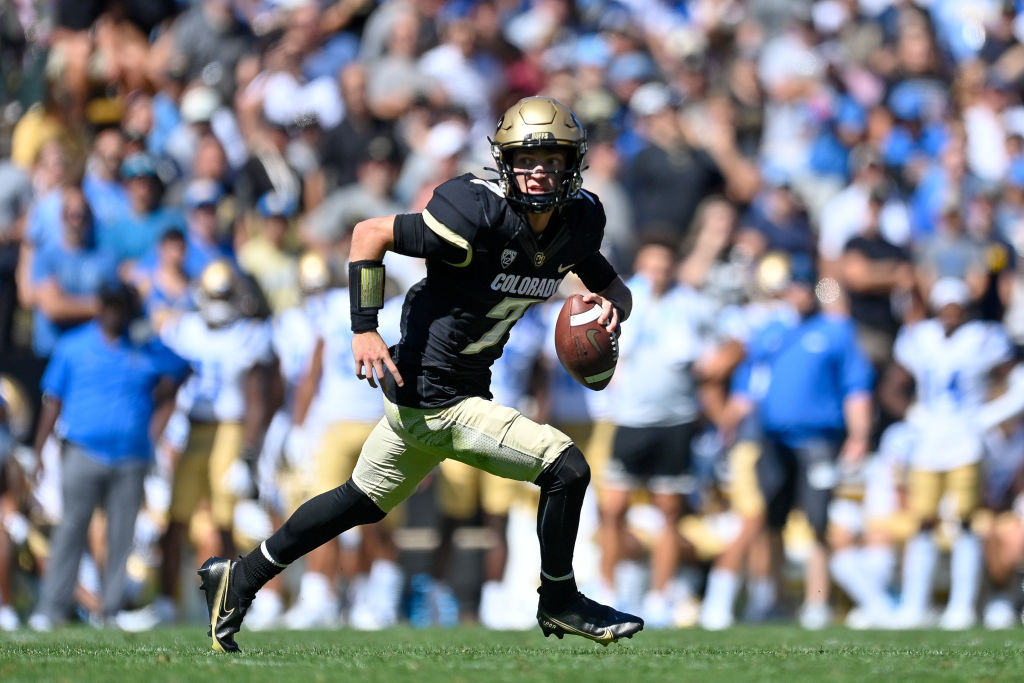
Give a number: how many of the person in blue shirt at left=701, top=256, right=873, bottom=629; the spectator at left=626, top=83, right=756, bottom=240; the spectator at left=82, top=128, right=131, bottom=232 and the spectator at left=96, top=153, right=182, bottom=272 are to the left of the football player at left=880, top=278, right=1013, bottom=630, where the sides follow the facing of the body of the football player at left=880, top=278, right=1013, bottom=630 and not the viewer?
0

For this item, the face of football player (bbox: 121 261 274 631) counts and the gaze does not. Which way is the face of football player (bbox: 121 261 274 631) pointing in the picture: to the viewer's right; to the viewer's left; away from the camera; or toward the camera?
toward the camera

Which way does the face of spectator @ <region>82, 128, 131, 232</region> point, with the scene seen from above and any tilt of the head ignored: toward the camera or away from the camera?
toward the camera

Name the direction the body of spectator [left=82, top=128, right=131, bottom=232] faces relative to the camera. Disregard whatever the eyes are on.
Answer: toward the camera

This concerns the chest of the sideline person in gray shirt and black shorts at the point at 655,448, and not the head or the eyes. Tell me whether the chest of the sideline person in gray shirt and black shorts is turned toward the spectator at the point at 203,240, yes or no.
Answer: no

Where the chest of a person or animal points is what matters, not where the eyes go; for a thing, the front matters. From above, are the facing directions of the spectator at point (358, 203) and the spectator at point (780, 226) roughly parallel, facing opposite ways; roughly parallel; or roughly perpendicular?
roughly parallel

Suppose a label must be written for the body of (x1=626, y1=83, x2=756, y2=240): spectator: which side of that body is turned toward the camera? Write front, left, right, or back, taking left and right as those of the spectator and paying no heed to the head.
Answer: front

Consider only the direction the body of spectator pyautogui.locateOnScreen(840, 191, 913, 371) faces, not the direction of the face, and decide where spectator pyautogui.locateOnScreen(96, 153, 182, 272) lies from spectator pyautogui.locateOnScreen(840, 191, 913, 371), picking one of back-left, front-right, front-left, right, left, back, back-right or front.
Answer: right

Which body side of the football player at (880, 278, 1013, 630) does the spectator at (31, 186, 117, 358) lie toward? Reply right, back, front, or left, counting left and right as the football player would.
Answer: right

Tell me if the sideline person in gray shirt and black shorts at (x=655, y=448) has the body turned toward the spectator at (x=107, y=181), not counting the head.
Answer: no

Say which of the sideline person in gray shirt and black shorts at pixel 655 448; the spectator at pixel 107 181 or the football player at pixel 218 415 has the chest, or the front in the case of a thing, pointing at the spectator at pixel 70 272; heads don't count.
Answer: the spectator at pixel 107 181

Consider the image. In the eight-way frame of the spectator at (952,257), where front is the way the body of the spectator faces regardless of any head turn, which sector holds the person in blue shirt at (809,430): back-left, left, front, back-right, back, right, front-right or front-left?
front-right

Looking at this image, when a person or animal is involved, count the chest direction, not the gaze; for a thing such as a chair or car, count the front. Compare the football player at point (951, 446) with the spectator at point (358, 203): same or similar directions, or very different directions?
same or similar directions

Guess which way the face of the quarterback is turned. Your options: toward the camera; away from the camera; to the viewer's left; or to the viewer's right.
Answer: toward the camera

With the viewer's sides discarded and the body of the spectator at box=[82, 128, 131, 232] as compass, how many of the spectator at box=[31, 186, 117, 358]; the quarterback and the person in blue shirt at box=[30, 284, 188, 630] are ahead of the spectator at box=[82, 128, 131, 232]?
3

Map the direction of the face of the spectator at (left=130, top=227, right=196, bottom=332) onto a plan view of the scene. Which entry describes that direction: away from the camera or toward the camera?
toward the camera

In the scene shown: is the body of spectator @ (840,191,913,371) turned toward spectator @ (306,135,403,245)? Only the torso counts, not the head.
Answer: no
